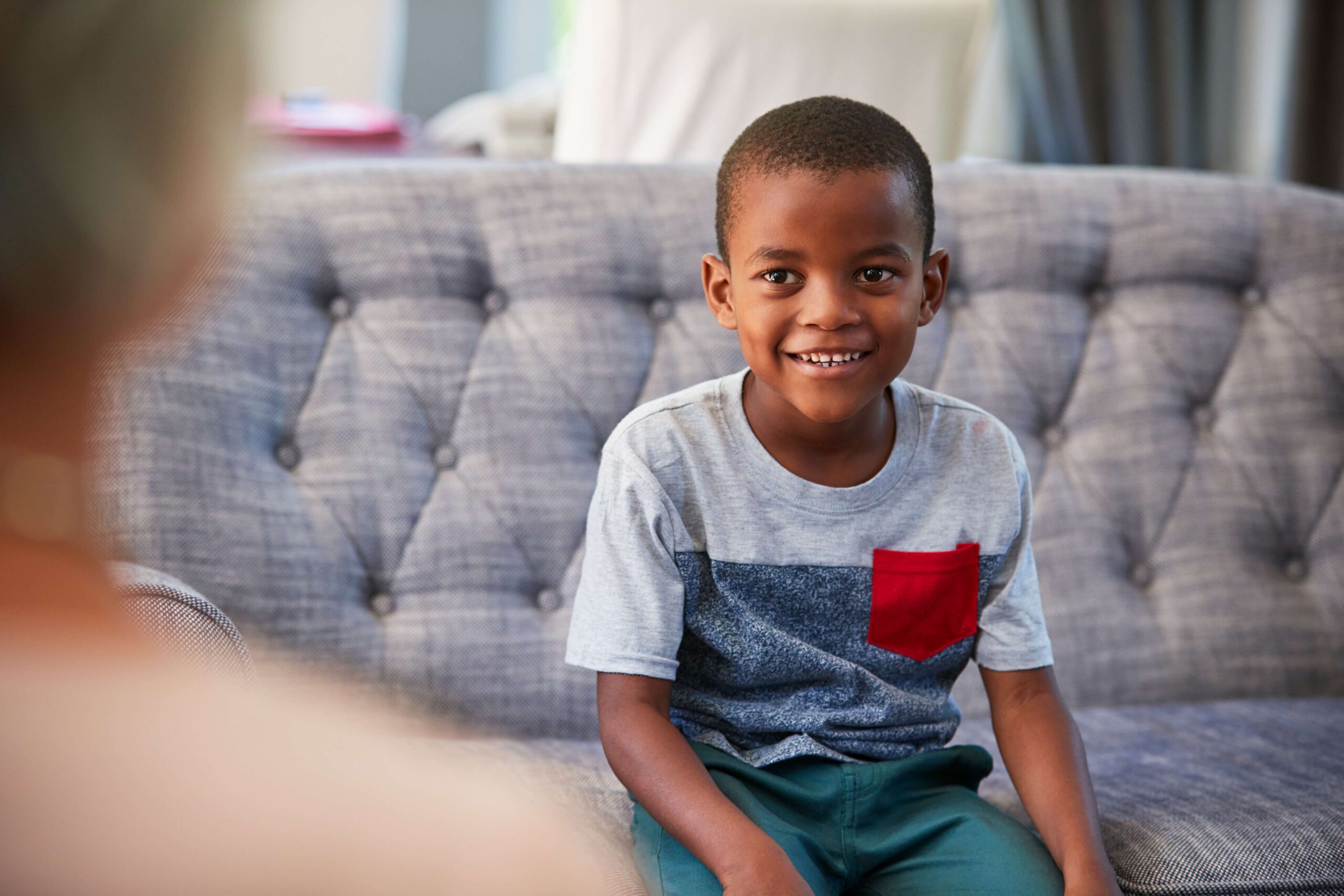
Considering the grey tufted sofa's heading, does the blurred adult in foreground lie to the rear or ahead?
ahead

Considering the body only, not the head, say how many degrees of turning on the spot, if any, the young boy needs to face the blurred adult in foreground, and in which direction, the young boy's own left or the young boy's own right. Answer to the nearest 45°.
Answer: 0° — they already face them

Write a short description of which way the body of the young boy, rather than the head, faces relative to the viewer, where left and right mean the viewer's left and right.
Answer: facing the viewer

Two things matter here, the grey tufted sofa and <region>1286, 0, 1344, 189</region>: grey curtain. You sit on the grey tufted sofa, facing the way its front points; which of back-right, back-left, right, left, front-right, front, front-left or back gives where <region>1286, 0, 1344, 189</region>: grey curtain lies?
back-left

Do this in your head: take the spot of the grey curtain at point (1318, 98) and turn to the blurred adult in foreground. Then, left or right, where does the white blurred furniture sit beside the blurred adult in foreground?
right

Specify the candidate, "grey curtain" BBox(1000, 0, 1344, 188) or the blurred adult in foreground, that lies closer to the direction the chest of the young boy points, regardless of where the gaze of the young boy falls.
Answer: the blurred adult in foreground

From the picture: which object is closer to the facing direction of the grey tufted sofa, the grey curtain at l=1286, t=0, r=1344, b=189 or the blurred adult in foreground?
the blurred adult in foreground

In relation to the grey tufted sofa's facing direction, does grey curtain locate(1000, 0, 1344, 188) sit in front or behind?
behind

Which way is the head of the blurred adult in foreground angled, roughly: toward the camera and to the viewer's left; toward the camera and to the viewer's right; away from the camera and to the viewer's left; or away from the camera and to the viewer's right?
away from the camera and to the viewer's right

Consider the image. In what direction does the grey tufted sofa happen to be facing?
toward the camera
